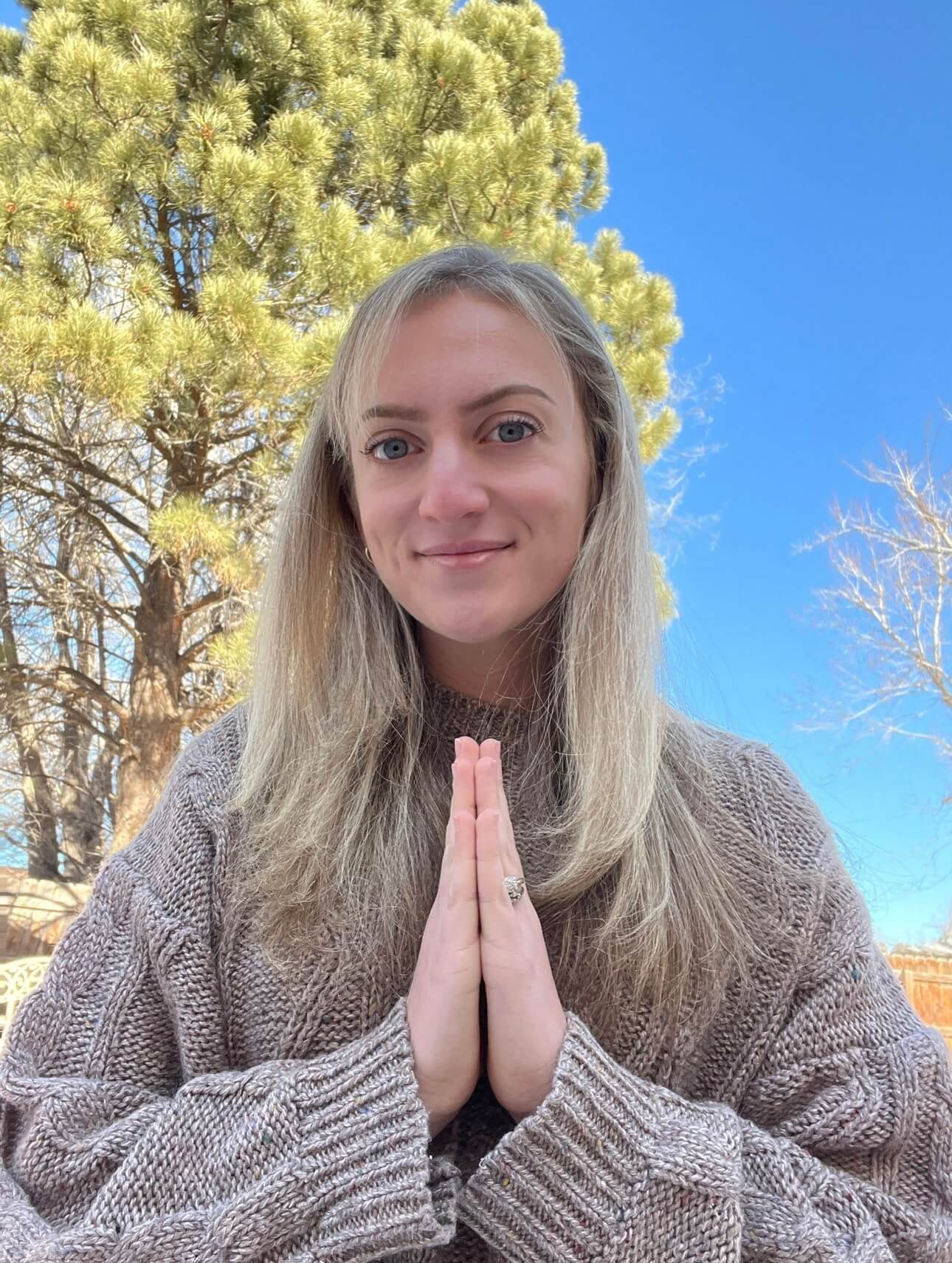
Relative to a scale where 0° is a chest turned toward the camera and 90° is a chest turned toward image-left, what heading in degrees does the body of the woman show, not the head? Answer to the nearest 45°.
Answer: approximately 0°

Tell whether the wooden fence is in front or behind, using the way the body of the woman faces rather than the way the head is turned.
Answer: behind

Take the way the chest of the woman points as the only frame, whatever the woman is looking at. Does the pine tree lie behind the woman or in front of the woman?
behind
